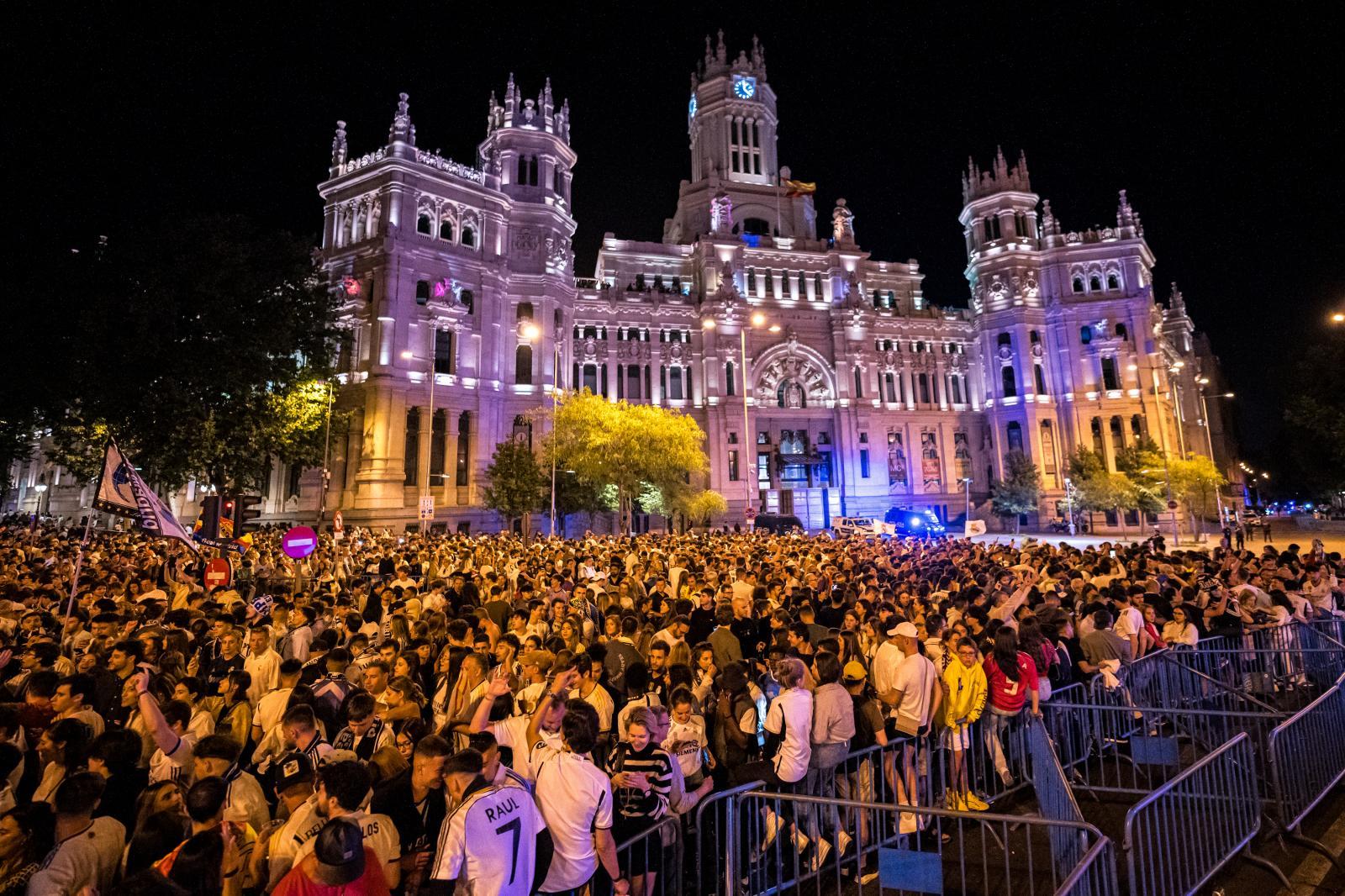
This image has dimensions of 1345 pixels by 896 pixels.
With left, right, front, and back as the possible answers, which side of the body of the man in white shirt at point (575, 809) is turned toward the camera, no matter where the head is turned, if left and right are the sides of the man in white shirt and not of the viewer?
back

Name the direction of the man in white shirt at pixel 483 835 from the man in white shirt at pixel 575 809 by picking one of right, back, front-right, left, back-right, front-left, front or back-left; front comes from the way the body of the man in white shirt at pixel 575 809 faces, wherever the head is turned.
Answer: back-left

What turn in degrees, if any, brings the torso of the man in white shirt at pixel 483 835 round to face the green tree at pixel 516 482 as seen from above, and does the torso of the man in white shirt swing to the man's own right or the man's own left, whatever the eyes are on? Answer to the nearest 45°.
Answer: approximately 45° to the man's own right

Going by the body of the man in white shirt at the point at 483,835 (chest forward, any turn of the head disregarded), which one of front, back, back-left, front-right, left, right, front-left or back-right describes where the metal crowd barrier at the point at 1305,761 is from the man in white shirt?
back-right

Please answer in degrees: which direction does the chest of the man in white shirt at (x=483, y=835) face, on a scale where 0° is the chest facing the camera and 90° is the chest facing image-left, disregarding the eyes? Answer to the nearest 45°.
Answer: approximately 135°

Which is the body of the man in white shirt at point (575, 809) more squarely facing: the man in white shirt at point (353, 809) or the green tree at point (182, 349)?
the green tree

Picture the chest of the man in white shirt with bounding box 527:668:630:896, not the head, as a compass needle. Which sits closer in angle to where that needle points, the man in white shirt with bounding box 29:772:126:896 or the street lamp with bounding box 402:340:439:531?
the street lamp

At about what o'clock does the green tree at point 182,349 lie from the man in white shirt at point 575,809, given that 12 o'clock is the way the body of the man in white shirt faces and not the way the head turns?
The green tree is roughly at 11 o'clock from the man in white shirt.

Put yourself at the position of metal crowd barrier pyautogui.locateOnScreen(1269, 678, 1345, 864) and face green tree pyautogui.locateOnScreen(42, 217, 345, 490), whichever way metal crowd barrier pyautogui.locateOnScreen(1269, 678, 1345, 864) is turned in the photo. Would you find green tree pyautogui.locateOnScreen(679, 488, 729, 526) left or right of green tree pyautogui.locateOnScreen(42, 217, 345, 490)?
right

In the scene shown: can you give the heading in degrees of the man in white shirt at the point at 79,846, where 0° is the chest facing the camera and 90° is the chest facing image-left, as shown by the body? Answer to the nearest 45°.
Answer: approximately 135°

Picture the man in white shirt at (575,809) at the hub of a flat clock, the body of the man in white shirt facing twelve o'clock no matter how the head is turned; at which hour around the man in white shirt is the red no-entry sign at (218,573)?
The red no-entry sign is roughly at 11 o'clock from the man in white shirt.

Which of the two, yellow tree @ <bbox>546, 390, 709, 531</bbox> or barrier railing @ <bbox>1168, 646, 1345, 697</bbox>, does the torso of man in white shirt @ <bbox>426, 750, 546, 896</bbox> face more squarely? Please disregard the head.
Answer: the yellow tree
